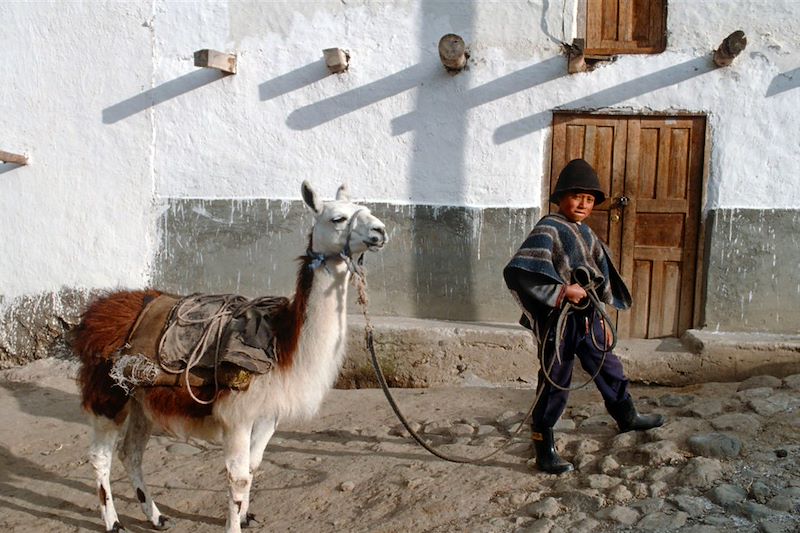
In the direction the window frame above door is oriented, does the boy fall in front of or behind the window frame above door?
in front

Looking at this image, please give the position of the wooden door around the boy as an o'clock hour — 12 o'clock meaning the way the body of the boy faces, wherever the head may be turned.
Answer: The wooden door is roughly at 8 o'clock from the boy.

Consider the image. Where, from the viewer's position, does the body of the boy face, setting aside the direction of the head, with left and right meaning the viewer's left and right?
facing the viewer and to the right of the viewer

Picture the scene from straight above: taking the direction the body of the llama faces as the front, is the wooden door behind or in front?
in front

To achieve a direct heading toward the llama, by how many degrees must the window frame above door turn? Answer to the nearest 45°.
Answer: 0° — it already faces it

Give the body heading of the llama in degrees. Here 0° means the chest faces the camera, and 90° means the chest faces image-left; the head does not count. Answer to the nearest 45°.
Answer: approximately 270°

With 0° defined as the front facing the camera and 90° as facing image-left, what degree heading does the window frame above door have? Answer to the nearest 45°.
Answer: approximately 0°

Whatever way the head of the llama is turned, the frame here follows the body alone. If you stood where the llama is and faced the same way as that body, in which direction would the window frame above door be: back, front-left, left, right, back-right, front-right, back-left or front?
front-left

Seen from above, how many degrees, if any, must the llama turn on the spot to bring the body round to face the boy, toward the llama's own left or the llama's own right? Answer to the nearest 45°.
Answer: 0° — it already faces them

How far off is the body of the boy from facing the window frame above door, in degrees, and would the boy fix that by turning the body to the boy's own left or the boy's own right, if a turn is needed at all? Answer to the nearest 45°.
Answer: approximately 135° to the boy's own left

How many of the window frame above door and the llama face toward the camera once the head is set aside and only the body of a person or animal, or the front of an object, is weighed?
1
